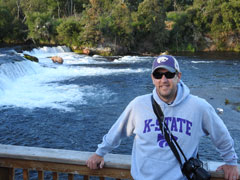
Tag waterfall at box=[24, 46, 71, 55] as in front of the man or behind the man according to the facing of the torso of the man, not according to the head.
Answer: behind

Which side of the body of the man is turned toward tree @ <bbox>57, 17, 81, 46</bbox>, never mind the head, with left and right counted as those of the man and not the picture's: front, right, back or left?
back

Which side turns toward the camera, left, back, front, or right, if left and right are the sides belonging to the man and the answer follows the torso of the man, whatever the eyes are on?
front

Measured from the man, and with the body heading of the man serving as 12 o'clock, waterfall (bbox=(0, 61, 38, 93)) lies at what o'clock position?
The waterfall is roughly at 5 o'clock from the man.

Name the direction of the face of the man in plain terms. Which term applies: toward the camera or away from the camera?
toward the camera

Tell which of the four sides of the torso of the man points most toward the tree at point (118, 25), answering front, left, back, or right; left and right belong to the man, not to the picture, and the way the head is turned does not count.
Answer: back

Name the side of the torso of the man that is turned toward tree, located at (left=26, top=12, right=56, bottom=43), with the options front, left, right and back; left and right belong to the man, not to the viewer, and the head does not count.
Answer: back

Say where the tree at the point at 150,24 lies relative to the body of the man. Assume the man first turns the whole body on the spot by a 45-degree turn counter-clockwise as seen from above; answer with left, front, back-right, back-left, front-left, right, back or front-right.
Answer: back-left
